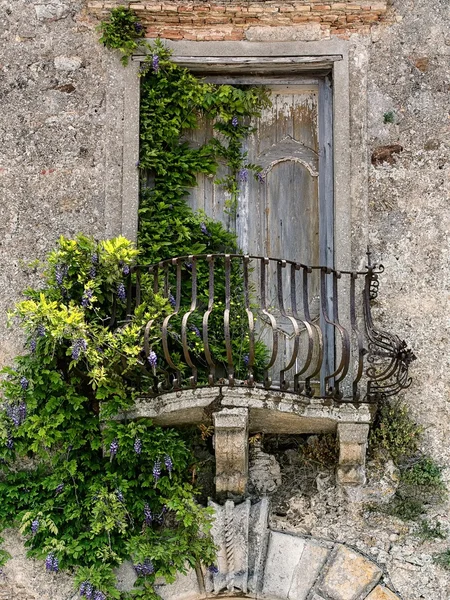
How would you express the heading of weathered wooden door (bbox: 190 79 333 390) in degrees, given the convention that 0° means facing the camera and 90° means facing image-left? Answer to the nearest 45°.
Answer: approximately 0°
